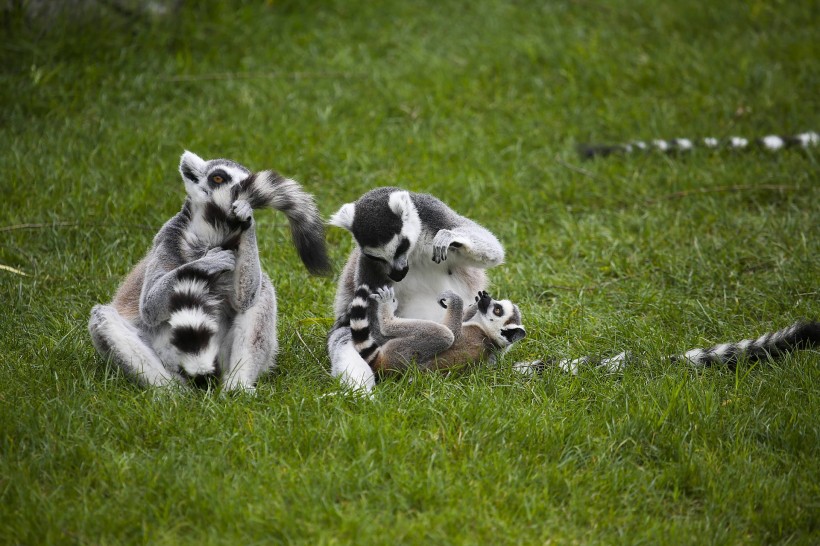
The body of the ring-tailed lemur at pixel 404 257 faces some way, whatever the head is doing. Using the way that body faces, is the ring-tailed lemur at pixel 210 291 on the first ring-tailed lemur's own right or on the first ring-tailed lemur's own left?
on the first ring-tailed lemur's own right

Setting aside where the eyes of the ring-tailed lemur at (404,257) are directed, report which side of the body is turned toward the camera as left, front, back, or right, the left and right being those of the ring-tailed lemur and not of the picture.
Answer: front
